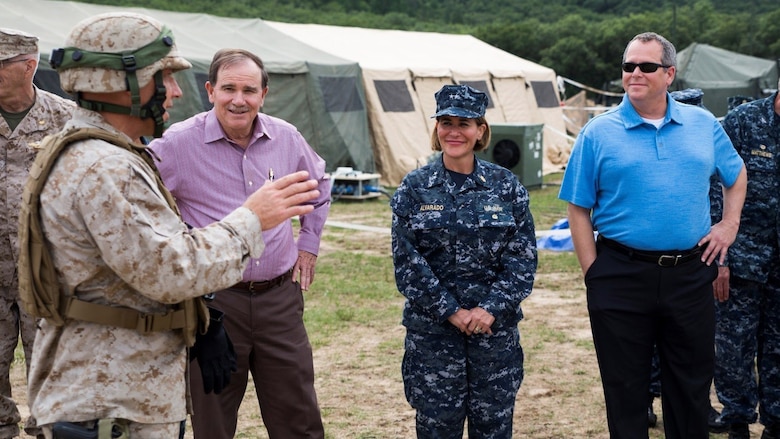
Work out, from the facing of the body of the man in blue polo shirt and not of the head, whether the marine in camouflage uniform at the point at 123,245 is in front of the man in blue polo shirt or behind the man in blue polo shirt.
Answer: in front

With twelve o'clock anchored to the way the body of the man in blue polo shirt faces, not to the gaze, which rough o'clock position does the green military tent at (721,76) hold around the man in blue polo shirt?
The green military tent is roughly at 6 o'clock from the man in blue polo shirt.

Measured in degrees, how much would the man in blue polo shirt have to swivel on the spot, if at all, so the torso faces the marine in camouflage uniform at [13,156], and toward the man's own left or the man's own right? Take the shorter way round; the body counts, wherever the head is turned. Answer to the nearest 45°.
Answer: approximately 90° to the man's own right

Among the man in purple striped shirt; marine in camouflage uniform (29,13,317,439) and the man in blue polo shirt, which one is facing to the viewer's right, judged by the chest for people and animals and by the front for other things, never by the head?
the marine in camouflage uniform

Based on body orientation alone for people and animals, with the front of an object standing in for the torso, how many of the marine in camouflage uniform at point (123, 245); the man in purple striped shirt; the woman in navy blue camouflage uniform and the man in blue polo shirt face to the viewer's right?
1

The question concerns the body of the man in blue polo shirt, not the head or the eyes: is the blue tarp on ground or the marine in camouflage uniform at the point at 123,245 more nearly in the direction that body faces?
the marine in camouflage uniform

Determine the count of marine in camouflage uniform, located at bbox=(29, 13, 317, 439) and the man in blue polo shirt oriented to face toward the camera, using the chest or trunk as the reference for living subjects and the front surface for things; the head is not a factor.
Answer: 1

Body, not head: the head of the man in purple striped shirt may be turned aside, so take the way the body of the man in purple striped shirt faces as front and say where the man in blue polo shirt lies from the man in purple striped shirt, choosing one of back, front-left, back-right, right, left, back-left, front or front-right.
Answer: left

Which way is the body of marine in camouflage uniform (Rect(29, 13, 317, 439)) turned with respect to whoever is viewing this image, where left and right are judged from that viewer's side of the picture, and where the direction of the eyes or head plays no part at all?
facing to the right of the viewer

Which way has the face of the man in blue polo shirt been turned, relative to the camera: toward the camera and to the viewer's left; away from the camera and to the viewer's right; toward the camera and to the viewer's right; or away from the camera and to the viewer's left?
toward the camera and to the viewer's left

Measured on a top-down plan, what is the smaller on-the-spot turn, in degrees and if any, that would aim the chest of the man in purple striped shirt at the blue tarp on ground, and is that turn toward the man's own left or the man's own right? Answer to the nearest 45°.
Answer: approximately 135° to the man's own left

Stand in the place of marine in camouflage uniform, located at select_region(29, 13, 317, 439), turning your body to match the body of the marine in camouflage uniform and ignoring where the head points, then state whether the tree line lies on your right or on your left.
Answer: on your left
